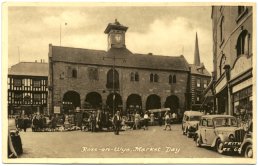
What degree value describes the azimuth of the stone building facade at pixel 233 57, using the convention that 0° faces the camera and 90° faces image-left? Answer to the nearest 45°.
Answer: approximately 45°

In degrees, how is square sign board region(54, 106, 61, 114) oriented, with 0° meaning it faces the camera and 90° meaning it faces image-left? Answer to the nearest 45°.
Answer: approximately 0°

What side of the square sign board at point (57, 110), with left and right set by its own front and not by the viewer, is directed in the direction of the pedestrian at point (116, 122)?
left

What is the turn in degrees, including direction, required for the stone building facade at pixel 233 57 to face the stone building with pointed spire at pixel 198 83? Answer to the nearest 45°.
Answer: approximately 45° to its right

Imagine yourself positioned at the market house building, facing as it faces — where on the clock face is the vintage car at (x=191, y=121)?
The vintage car is roughly at 10 o'clock from the market house building.

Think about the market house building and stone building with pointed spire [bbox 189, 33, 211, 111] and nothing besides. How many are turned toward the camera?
2

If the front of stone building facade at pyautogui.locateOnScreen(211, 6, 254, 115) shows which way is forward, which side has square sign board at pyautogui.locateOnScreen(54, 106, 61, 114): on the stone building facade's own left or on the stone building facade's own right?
on the stone building facade's own right
